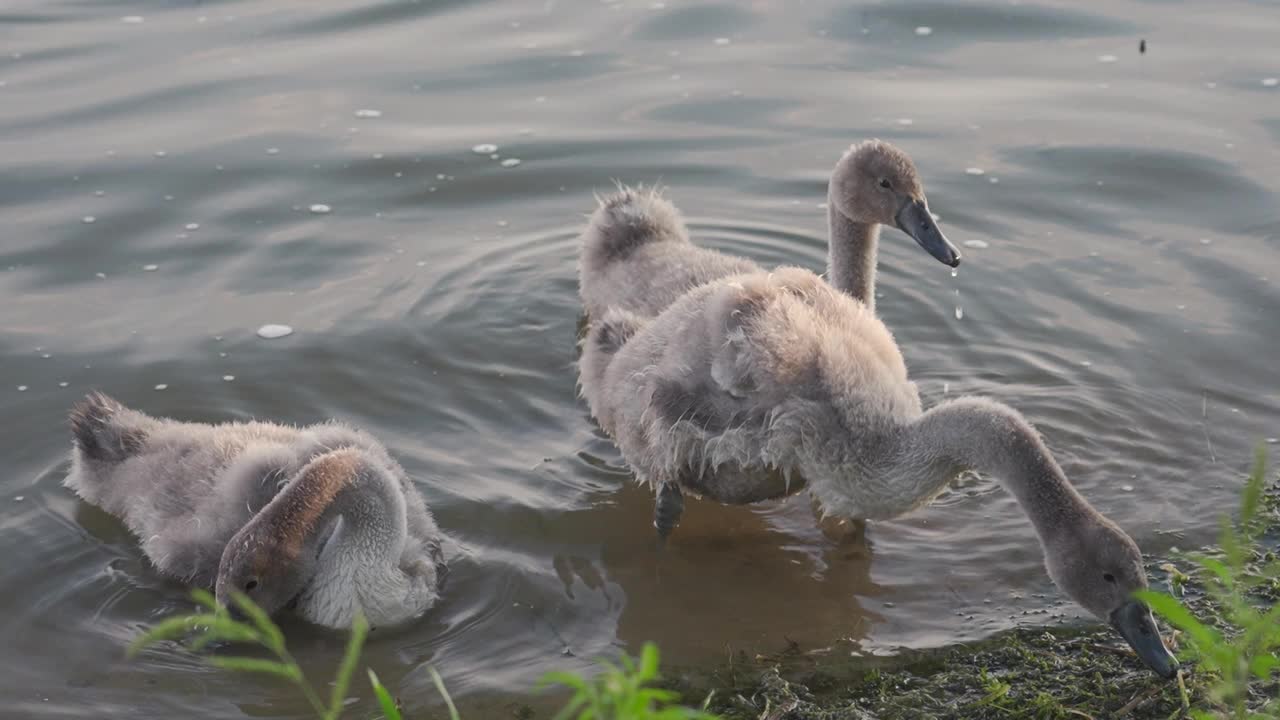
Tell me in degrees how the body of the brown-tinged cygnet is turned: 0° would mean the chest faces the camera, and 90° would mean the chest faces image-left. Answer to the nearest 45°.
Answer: approximately 315°

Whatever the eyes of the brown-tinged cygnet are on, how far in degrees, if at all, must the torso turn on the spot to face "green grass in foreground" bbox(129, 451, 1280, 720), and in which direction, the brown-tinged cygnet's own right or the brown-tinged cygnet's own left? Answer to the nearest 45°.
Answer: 0° — it already faces it

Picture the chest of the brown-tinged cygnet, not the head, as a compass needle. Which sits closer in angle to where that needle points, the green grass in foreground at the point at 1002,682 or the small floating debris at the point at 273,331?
the green grass in foreground

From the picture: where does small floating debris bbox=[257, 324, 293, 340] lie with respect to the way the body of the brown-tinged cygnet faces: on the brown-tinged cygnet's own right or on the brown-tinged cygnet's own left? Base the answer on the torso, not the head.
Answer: on the brown-tinged cygnet's own left
